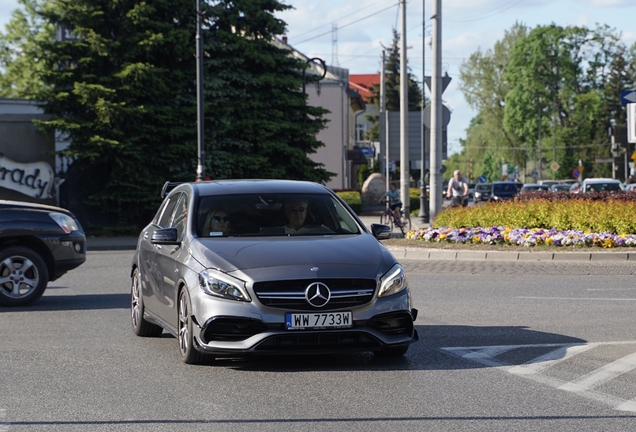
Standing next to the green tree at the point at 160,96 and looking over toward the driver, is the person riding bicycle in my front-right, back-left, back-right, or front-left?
front-left

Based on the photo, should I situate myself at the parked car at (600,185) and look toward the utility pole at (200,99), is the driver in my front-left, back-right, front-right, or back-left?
front-left

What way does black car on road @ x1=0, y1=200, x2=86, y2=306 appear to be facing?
to the viewer's right

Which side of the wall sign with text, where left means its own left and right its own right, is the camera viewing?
front

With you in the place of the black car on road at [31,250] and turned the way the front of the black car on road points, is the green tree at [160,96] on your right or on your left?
on your left

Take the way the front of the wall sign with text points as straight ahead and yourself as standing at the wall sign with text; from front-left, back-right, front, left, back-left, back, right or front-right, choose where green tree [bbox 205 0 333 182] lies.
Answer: left

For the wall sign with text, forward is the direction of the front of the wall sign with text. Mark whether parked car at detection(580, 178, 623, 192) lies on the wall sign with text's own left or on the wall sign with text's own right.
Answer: on the wall sign with text's own left

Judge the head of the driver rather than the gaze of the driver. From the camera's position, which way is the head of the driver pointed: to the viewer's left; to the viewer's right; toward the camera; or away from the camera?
toward the camera

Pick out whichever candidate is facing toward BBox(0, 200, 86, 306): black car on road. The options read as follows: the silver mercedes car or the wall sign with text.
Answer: the wall sign with text

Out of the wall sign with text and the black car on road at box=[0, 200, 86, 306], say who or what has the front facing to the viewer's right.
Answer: the black car on road

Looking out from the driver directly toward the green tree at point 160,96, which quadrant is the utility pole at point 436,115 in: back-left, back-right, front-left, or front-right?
front-right

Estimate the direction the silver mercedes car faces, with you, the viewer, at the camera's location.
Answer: facing the viewer and to the right of the viewer
